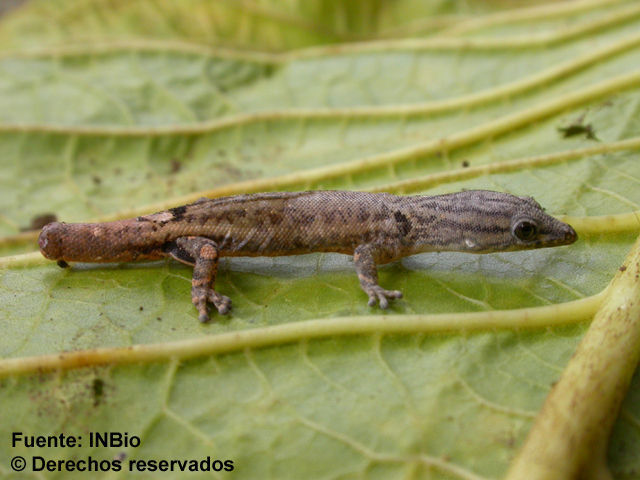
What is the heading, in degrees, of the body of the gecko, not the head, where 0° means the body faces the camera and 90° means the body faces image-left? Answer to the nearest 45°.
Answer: approximately 270°
